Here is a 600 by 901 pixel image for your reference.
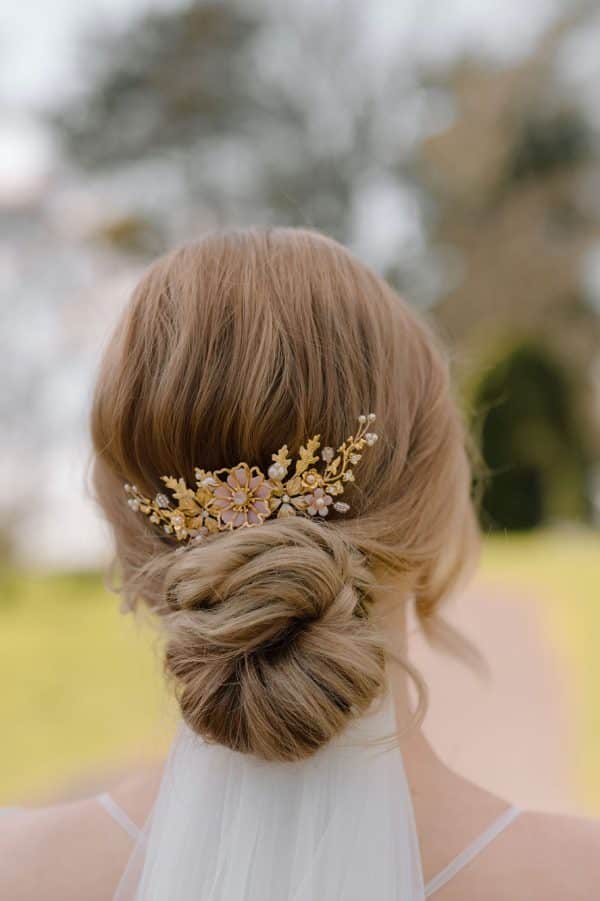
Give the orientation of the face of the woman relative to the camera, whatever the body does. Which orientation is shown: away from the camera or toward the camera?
away from the camera

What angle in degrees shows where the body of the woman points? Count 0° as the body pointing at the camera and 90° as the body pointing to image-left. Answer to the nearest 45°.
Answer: approximately 180°

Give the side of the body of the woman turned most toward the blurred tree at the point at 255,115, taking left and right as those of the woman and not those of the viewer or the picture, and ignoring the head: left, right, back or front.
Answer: front

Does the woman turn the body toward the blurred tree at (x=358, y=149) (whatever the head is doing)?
yes

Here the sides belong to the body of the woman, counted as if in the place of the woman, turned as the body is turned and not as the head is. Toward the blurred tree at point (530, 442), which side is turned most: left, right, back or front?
front
